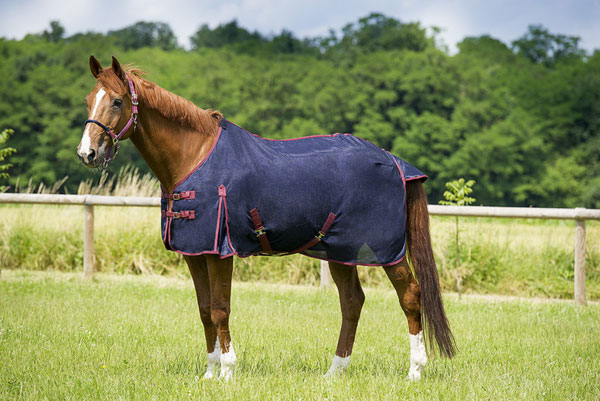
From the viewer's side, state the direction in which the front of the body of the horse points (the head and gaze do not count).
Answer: to the viewer's left
